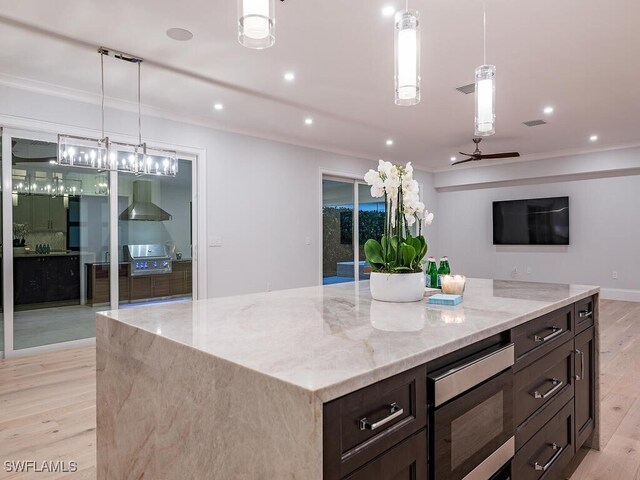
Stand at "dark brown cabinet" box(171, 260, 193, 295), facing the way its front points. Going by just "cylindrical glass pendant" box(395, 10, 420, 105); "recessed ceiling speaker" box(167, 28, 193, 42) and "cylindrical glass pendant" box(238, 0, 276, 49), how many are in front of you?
3

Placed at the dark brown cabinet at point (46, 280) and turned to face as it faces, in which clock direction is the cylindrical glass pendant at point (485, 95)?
The cylindrical glass pendant is roughly at 11 o'clock from the dark brown cabinet.

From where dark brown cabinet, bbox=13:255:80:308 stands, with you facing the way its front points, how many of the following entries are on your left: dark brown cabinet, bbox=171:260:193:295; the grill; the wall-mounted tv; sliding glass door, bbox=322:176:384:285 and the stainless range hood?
5

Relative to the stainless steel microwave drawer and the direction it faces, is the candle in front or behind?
behind

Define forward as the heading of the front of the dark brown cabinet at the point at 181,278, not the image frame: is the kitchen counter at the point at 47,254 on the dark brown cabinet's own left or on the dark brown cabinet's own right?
on the dark brown cabinet's own right

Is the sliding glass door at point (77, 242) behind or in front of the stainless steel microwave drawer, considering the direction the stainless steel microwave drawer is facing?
behind

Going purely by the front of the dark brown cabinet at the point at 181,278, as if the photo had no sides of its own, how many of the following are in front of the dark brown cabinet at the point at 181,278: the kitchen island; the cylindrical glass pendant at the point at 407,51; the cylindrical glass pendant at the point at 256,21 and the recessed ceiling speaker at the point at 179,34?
4

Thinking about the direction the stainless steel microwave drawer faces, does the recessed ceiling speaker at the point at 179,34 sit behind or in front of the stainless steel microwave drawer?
behind

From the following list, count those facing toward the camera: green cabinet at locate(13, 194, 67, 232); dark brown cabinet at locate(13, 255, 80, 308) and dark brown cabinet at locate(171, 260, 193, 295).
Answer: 3

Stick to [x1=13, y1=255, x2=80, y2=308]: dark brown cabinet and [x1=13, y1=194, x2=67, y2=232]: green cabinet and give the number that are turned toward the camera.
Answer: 2

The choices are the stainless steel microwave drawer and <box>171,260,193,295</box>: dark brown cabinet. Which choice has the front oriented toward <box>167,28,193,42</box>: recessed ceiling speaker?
the dark brown cabinet

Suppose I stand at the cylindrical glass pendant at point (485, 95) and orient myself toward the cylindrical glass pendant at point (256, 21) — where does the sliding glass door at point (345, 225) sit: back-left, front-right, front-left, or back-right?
back-right

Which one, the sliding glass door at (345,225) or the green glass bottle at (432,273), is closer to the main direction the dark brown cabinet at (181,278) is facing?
the green glass bottle
